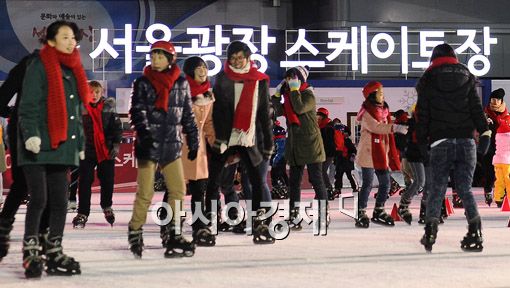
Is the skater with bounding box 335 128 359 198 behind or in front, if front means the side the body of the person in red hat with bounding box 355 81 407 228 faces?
behind

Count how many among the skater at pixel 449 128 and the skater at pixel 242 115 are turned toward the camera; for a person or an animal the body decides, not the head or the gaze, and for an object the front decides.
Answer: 1

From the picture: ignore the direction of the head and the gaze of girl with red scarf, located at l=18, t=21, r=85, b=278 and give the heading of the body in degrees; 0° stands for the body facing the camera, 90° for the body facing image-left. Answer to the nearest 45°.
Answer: approximately 315°

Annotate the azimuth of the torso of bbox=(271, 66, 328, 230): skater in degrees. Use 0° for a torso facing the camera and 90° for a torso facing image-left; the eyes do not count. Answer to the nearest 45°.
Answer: approximately 45°

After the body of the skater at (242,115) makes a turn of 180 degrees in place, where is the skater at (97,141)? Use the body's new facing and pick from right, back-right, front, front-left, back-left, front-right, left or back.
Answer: front-left

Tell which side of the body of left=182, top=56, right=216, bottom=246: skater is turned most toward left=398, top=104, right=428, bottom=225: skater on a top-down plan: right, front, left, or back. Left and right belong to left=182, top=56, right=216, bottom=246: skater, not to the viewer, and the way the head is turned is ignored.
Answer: left

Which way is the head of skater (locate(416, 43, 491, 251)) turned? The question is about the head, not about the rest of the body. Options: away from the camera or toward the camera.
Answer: away from the camera

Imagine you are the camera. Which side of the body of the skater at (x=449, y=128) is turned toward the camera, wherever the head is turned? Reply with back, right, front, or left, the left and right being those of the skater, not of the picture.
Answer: back
